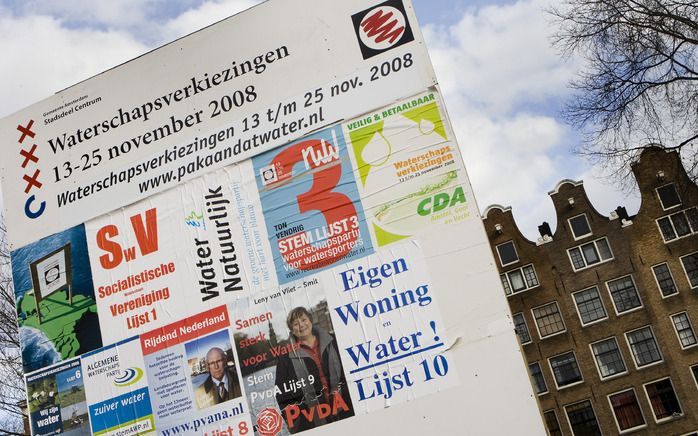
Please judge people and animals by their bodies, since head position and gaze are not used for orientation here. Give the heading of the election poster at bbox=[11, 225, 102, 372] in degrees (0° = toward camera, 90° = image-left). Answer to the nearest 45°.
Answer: approximately 0°

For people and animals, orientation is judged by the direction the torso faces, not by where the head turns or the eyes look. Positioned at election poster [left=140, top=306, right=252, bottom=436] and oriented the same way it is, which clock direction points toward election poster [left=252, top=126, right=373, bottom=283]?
election poster [left=252, top=126, right=373, bottom=283] is roughly at 10 o'clock from election poster [left=140, top=306, right=252, bottom=436].

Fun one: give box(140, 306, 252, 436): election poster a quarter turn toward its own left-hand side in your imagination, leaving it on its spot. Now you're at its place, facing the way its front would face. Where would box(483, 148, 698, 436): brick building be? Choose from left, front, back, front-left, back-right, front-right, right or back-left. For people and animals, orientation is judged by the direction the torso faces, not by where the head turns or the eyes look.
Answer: front-left

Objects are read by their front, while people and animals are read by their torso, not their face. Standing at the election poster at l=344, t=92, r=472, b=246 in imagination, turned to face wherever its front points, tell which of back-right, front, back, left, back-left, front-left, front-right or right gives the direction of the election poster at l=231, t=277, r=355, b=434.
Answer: right
